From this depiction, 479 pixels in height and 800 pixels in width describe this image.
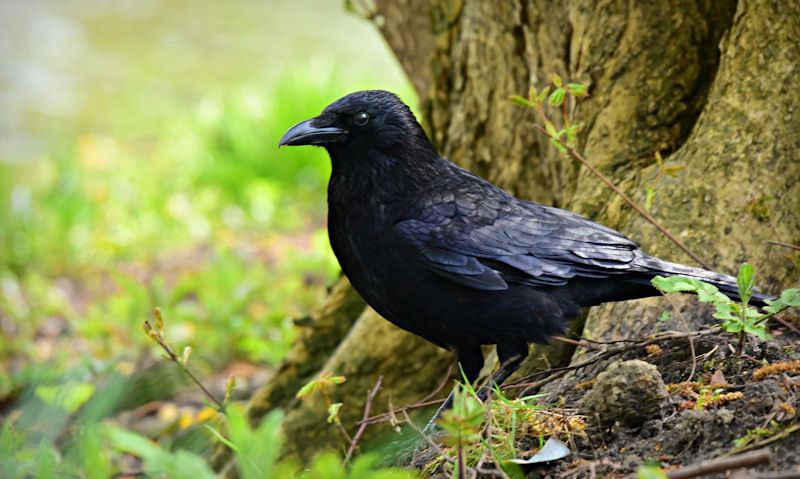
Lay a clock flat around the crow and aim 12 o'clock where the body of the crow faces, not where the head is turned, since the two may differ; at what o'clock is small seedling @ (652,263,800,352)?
The small seedling is roughly at 7 o'clock from the crow.

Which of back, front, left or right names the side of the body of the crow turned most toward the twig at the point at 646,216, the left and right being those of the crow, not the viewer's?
back

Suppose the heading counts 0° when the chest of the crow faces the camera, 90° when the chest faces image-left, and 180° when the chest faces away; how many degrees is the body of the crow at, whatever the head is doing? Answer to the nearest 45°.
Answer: approximately 90°

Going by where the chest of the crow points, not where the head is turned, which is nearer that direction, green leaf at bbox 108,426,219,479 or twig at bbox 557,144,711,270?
the green leaf

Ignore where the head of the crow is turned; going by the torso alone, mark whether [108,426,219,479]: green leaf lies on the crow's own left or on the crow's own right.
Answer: on the crow's own left

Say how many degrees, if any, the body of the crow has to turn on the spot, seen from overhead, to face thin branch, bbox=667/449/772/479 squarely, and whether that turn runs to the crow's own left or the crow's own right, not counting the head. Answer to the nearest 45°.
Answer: approximately 135° to the crow's own left

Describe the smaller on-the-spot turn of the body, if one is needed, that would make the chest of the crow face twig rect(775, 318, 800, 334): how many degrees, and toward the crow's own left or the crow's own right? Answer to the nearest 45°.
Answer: approximately 180°

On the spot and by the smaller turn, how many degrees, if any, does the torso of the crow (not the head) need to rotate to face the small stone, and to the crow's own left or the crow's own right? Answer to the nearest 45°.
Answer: approximately 135° to the crow's own left

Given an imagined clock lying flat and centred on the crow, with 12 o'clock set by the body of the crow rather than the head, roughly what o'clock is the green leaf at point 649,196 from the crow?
The green leaf is roughly at 5 o'clock from the crow.
